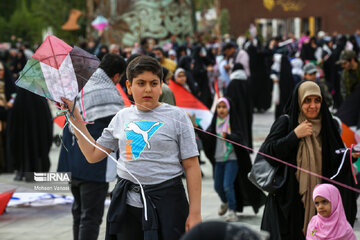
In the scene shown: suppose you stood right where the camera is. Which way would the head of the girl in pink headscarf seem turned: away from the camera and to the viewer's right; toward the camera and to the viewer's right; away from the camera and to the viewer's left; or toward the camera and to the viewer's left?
toward the camera and to the viewer's left

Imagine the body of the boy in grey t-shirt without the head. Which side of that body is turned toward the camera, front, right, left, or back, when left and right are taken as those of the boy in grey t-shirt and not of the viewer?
front

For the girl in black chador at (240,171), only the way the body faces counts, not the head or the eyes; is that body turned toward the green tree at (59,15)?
no

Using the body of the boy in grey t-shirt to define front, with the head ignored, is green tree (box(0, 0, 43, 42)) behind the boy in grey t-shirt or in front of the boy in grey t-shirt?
behind

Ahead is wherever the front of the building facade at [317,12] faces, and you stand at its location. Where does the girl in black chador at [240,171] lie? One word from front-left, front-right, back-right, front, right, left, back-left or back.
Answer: front

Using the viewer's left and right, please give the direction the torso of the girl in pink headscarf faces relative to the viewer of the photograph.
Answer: facing the viewer and to the left of the viewer

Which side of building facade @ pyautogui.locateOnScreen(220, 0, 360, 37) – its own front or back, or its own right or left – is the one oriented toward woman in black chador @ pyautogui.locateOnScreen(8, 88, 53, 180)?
front

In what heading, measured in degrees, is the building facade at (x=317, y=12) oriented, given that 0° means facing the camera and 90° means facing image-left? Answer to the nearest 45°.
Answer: approximately 0°

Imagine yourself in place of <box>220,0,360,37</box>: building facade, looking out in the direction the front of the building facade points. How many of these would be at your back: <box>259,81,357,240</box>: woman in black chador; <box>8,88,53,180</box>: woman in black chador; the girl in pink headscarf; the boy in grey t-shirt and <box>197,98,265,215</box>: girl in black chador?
0
